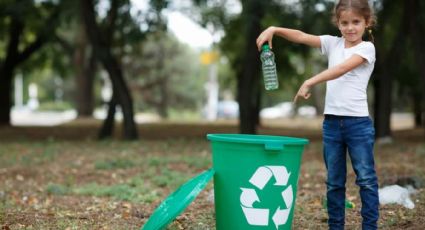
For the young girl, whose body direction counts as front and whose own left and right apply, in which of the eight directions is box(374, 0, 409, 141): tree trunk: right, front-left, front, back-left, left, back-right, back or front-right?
back

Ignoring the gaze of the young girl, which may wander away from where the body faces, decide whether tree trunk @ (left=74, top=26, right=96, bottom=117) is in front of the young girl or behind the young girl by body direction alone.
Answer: behind

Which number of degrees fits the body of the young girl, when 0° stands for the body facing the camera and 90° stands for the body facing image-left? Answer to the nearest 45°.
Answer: approximately 0°

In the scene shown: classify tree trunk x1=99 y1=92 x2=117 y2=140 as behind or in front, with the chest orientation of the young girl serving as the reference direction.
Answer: behind

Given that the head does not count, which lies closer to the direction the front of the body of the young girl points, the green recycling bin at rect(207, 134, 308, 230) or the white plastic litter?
the green recycling bin

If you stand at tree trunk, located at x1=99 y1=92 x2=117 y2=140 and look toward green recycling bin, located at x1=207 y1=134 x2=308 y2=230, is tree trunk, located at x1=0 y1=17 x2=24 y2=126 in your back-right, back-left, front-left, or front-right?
back-right

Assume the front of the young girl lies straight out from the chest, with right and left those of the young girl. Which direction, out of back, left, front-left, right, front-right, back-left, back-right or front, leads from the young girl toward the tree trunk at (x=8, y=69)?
back-right

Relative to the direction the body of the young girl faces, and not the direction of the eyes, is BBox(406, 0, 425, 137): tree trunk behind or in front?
behind

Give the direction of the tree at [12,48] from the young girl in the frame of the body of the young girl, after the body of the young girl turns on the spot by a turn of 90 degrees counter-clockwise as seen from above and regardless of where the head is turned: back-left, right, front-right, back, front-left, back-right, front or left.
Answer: back-left

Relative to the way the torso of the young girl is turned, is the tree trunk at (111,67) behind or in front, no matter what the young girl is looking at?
behind
